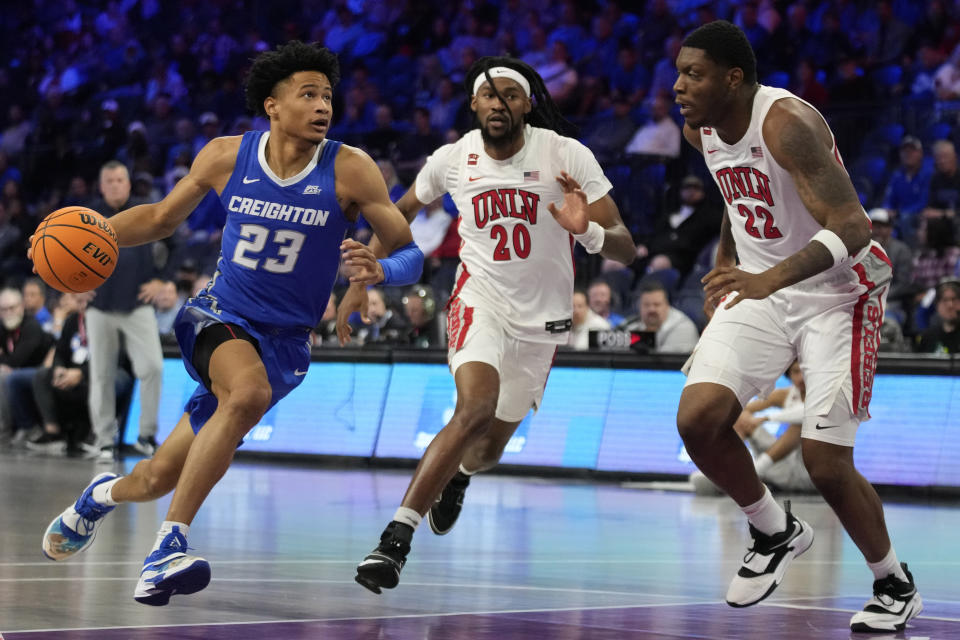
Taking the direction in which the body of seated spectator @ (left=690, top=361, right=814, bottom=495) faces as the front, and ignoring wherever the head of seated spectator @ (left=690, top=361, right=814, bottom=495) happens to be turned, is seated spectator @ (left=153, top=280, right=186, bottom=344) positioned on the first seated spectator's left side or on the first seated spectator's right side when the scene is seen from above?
on the first seated spectator's right side

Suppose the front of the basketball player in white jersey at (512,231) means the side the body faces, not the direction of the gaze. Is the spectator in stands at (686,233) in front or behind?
behind

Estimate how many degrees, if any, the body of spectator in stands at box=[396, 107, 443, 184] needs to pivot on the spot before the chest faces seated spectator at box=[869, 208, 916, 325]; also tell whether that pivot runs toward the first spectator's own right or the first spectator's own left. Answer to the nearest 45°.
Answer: approximately 45° to the first spectator's own left

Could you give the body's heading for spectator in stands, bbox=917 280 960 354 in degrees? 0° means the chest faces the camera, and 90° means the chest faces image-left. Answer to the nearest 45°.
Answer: approximately 0°

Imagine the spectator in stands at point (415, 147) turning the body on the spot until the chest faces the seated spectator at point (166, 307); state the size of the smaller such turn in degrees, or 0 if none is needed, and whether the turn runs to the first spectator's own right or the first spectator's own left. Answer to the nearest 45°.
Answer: approximately 45° to the first spectator's own right

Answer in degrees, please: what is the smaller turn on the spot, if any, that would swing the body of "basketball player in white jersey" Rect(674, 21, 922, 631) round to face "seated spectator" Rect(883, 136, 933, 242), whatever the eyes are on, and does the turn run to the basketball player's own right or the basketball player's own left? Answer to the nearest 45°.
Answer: approximately 135° to the basketball player's own right

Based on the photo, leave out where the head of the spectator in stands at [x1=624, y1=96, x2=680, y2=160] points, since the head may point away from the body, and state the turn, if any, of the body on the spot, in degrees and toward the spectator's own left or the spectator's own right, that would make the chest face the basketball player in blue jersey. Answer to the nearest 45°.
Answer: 0° — they already face them

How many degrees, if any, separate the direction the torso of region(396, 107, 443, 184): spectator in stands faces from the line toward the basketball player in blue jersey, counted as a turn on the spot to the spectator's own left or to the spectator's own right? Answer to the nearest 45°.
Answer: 0° — they already face them
